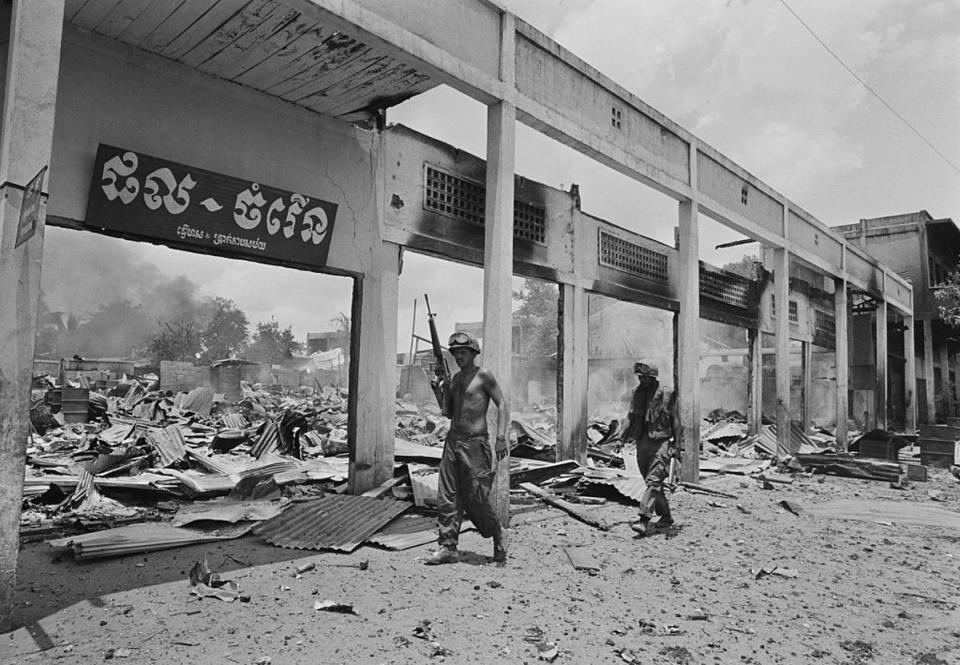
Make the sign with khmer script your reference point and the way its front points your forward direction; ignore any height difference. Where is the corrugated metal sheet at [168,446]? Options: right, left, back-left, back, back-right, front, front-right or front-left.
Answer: back-left

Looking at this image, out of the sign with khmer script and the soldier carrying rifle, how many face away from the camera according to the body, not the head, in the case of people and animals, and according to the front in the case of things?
0

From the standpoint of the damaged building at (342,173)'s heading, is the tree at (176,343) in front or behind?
behind

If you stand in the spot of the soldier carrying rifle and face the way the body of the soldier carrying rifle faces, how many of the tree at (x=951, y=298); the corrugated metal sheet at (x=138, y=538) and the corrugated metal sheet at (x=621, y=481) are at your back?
2

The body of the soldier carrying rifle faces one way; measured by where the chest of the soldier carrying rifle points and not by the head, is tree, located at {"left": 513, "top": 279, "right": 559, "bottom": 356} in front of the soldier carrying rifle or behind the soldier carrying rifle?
behind

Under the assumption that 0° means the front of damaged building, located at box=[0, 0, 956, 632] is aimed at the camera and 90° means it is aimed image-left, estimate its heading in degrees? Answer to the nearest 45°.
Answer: approximately 315°

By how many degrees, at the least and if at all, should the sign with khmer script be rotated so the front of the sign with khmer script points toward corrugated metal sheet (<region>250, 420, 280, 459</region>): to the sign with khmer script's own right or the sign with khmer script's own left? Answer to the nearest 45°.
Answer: approximately 135° to the sign with khmer script's own left

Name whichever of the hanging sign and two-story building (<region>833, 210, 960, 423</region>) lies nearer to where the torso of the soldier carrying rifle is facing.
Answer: the hanging sign

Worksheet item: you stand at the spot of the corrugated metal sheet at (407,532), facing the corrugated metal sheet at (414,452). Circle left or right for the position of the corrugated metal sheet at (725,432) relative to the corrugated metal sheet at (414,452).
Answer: right

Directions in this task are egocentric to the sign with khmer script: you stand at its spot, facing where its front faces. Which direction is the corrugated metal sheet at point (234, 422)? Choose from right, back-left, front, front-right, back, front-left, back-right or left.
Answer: back-left

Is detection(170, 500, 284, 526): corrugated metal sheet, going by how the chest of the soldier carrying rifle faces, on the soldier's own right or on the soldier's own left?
on the soldier's own right
